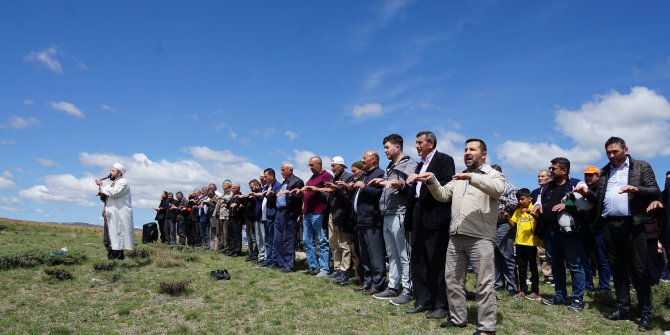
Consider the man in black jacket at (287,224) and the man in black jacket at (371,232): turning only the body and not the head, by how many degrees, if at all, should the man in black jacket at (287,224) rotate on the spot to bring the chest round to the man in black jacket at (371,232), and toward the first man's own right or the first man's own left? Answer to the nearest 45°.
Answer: approximately 90° to the first man's own left

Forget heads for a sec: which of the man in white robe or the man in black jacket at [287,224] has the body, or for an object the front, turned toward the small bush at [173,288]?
the man in black jacket

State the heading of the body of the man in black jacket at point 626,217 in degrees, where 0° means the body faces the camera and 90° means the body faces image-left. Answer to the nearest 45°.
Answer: approximately 45°

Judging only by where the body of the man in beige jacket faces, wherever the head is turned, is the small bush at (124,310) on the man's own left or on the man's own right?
on the man's own right

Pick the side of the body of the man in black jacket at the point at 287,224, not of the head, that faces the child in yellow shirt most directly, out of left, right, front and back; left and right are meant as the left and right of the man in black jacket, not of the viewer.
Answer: left
